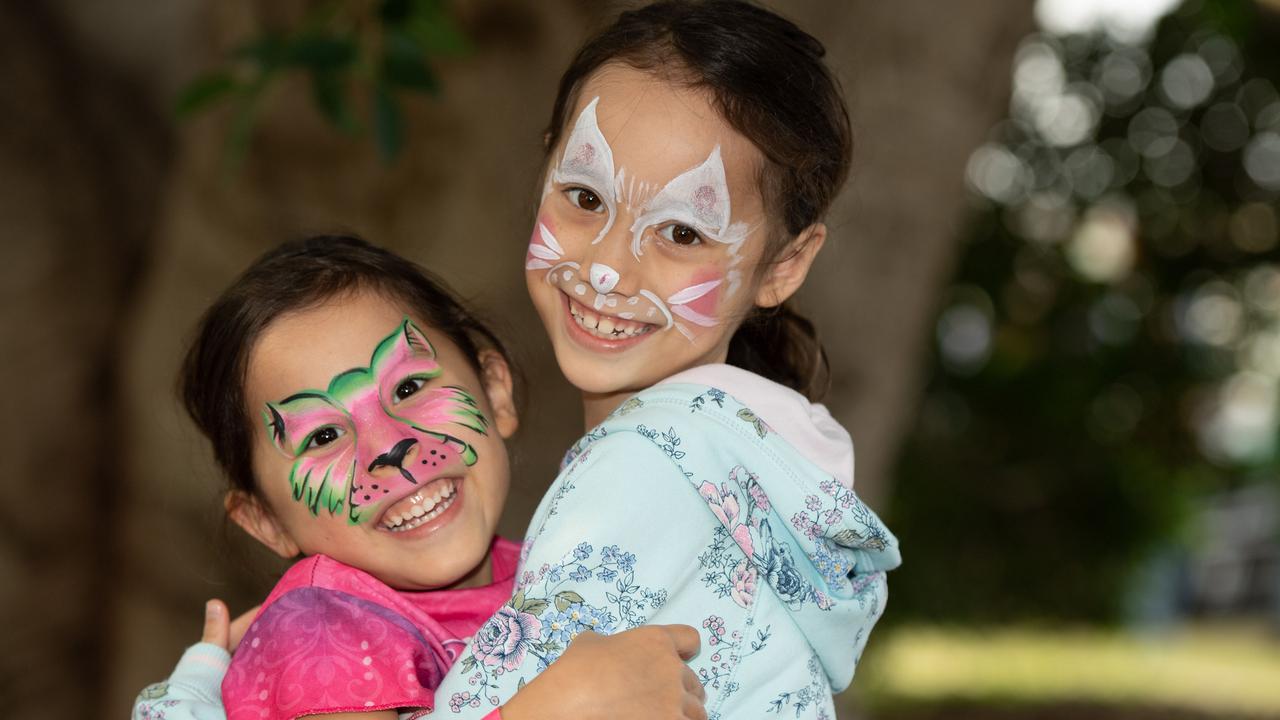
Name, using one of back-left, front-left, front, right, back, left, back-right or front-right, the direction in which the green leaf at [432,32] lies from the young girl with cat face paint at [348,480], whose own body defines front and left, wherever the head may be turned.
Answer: back-left

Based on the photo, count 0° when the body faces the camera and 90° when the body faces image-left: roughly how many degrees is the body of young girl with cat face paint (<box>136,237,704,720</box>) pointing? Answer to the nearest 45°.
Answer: approximately 315°

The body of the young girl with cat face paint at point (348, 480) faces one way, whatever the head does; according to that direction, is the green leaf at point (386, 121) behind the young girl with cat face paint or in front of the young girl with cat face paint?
behind

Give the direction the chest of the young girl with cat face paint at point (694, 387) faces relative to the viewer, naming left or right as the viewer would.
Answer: facing to the left of the viewer

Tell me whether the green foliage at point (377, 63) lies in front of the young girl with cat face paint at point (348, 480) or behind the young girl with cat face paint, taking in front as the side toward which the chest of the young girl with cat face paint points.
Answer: behind

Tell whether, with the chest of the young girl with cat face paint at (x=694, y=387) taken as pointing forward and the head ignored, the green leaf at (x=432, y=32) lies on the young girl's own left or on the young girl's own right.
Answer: on the young girl's own right
